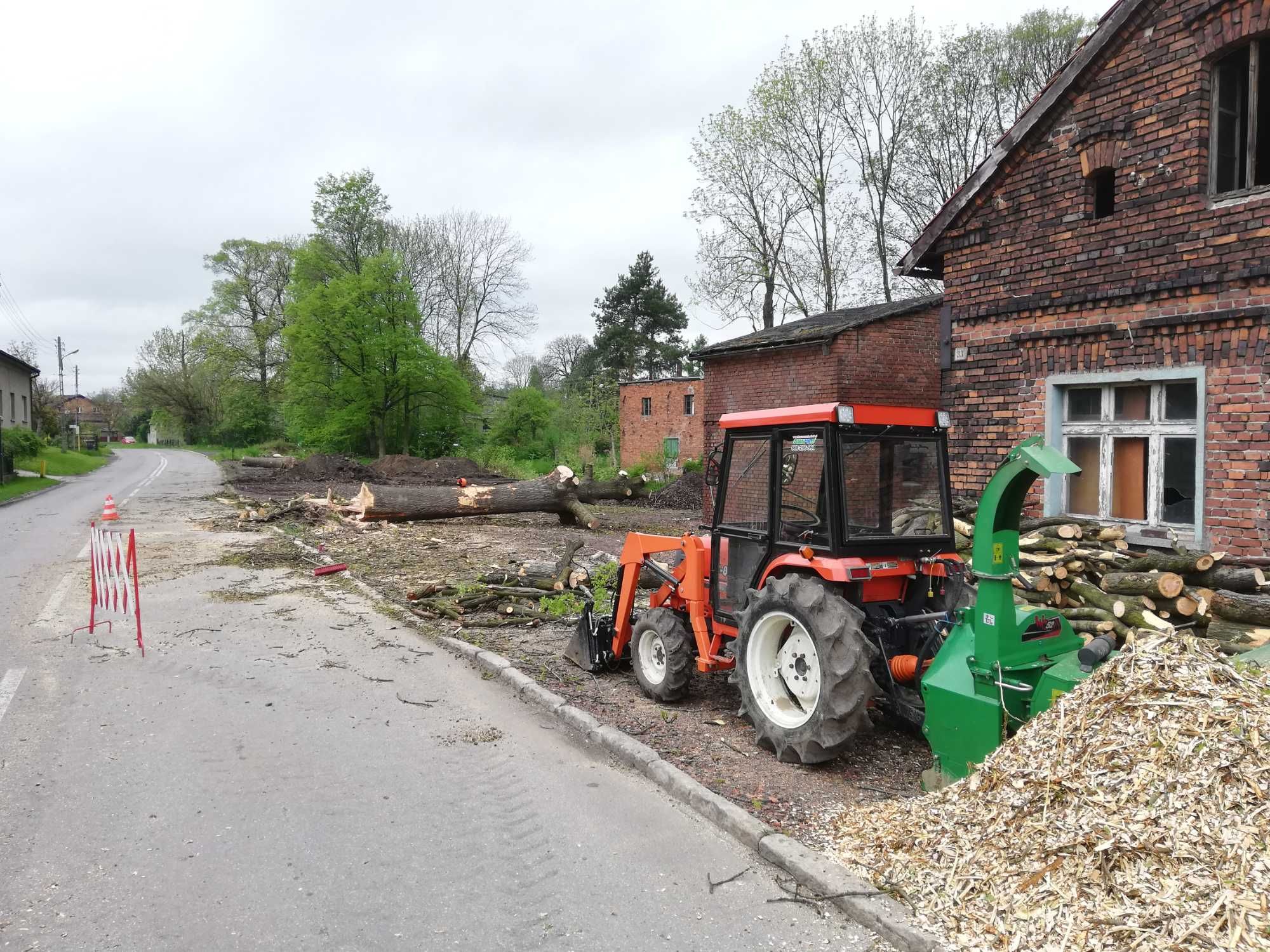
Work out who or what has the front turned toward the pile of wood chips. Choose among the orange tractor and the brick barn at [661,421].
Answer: the brick barn

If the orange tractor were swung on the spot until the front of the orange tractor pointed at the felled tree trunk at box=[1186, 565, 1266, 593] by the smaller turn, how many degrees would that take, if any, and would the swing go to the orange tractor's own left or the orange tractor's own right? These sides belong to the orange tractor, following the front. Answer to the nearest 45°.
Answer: approximately 90° to the orange tractor's own right

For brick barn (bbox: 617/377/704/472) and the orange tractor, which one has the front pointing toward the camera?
the brick barn

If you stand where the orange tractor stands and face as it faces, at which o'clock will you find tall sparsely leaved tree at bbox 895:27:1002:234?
The tall sparsely leaved tree is roughly at 2 o'clock from the orange tractor.

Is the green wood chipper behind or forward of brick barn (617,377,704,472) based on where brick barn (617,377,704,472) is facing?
forward

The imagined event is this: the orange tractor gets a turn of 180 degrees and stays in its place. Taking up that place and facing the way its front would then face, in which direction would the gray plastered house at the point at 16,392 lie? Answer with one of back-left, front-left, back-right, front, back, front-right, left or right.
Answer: back

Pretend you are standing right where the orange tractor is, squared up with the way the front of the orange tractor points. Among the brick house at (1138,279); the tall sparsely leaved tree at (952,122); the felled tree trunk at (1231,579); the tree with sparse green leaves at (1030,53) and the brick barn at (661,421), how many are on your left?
0

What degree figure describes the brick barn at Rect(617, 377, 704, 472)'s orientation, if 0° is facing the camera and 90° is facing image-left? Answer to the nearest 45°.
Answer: approximately 0°

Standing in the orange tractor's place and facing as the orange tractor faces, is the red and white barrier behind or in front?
in front

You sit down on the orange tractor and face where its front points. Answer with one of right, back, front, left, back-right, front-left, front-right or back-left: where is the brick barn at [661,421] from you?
front-right

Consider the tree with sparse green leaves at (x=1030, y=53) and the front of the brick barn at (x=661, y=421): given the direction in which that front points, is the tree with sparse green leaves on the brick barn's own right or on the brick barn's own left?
on the brick barn's own left

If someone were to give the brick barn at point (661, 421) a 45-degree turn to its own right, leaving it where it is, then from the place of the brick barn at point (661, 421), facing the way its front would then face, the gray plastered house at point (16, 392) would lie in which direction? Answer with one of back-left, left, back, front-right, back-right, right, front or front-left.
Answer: front-right

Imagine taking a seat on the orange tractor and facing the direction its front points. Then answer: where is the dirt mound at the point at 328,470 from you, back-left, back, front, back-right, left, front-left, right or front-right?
front

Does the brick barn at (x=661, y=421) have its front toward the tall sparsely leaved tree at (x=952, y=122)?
no

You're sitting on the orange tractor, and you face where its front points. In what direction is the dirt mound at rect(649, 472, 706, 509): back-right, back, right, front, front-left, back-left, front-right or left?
front-right

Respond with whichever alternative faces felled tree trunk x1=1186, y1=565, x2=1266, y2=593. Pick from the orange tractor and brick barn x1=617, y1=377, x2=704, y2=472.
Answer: the brick barn

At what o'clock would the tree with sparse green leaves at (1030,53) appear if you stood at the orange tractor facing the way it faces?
The tree with sparse green leaves is roughly at 2 o'clock from the orange tractor.

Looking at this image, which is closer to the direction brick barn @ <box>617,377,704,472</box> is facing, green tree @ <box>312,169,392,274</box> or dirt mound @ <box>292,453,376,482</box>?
the dirt mound

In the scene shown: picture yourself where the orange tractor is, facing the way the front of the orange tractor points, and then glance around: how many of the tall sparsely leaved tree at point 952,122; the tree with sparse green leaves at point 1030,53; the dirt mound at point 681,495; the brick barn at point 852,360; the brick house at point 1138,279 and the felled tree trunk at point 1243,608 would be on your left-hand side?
0

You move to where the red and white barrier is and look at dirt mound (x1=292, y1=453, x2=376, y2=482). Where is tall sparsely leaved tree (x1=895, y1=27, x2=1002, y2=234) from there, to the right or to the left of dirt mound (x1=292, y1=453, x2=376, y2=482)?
right

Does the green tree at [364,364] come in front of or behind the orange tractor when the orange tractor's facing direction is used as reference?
in front

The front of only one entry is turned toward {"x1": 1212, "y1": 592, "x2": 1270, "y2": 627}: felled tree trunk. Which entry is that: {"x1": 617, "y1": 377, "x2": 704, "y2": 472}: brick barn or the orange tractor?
the brick barn

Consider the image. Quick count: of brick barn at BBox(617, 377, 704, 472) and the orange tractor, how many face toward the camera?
1
